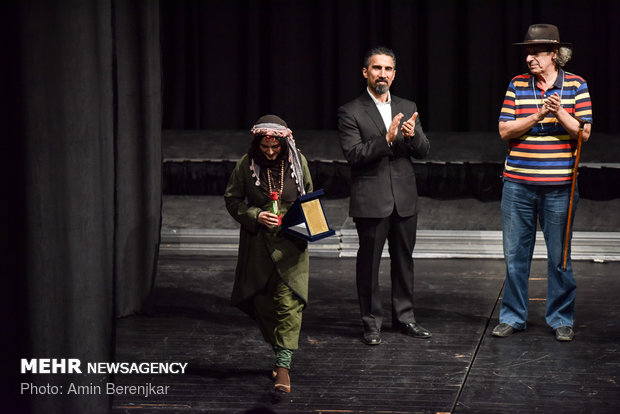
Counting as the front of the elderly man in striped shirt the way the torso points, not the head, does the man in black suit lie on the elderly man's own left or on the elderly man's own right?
on the elderly man's own right

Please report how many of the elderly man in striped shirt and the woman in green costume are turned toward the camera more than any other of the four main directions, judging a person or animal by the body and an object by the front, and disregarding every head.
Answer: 2

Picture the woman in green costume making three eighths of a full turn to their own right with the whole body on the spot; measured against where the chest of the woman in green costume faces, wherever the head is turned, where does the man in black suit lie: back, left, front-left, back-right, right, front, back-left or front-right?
right

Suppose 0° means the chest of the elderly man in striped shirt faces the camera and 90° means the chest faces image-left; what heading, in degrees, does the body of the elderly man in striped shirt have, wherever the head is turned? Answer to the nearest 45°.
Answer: approximately 0°

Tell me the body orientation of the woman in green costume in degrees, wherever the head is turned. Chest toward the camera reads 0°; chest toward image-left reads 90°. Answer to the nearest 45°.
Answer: approximately 0°
